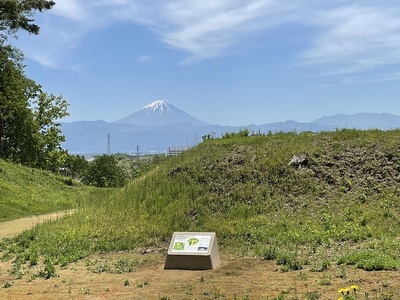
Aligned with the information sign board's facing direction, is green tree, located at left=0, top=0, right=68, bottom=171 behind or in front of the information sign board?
behind

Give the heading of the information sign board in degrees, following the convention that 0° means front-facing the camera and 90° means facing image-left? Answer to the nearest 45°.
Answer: approximately 0°
